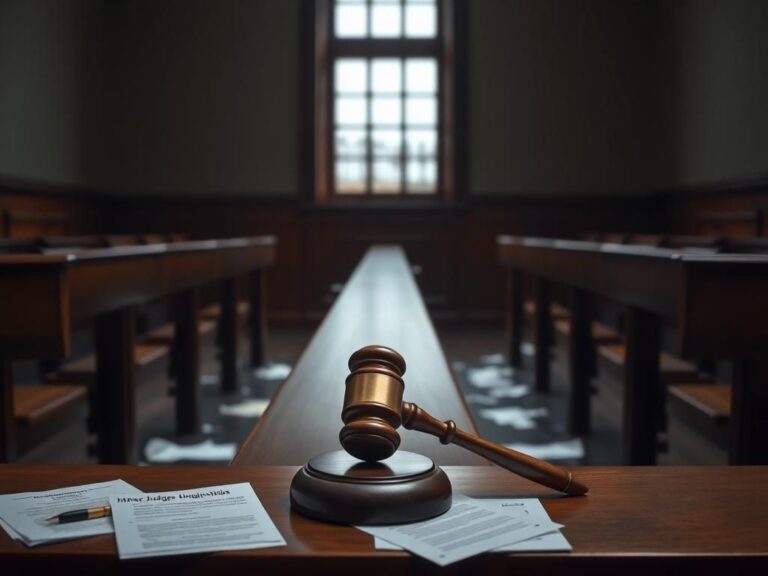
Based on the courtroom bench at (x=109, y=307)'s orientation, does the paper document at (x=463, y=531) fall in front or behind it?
in front

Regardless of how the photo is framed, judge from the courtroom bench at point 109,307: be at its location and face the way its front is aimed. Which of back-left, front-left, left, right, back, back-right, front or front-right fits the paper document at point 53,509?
front-right

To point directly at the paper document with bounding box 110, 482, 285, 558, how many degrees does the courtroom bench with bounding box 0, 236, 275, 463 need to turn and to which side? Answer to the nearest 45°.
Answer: approximately 45° to its right

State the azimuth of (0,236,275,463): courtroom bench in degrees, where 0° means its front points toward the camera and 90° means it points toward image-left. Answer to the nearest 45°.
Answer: approximately 315°

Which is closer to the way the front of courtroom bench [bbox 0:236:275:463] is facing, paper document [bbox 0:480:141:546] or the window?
the paper document
